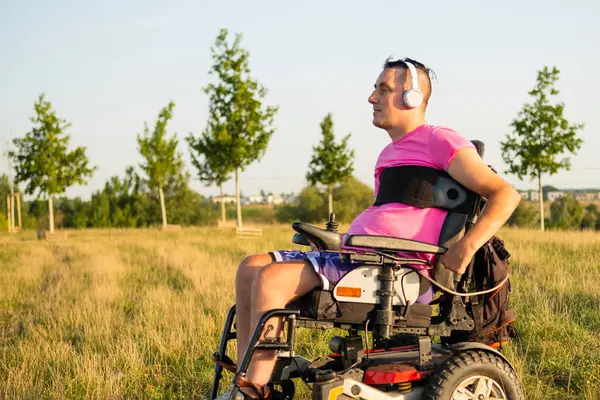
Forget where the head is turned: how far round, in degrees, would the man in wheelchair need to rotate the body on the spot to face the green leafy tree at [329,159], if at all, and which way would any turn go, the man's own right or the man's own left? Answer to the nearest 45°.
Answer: approximately 90° to the man's own right

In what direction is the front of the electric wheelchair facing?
to the viewer's left

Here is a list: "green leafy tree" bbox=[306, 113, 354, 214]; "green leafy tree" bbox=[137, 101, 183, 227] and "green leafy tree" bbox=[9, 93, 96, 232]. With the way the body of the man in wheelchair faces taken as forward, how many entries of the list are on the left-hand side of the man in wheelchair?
0

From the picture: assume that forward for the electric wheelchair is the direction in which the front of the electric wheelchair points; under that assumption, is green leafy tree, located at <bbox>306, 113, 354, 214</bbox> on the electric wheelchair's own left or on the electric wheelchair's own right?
on the electric wheelchair's own right

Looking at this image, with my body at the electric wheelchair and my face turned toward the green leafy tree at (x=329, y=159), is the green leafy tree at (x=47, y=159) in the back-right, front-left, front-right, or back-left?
front-left

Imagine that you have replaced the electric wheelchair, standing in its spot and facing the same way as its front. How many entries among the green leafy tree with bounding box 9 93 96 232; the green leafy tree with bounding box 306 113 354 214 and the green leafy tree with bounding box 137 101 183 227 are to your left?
0

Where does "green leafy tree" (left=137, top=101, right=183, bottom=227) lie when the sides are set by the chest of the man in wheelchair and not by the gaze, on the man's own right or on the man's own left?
on the man's own right

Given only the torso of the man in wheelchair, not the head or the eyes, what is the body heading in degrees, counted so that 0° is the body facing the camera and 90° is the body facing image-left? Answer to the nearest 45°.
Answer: approximately 90°

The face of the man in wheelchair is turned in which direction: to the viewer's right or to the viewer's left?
to the viewer's left

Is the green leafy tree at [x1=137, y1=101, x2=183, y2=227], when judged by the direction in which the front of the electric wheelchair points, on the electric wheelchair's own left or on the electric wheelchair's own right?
on the electric wheelchair's own right

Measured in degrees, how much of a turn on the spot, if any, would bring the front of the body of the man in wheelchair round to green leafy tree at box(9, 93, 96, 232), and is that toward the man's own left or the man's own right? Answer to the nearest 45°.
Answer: approximately 45° to the man's own right
